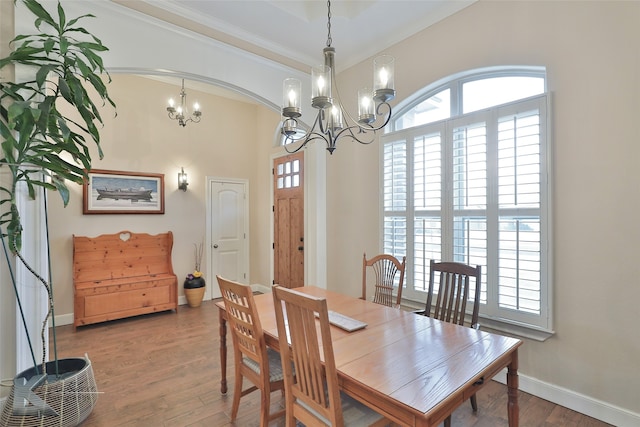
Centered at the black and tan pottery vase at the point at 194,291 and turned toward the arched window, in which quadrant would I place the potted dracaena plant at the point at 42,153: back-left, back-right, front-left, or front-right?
front-right

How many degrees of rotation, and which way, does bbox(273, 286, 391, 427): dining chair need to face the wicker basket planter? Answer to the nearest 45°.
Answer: approximately 135° to its left

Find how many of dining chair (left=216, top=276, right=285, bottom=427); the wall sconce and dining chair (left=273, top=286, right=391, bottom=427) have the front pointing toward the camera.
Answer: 1

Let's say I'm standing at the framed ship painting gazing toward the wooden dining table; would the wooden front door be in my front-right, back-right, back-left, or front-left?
front-left

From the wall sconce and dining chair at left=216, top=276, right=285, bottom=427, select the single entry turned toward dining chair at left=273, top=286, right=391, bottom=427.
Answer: the wall sconce

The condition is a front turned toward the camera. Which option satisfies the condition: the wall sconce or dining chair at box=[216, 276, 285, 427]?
the wall sconce

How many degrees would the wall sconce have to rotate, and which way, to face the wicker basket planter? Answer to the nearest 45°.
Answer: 0° — it already faces it

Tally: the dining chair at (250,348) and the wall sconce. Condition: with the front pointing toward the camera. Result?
1

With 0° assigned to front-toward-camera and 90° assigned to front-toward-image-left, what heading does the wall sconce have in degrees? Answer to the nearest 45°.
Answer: approximately 0°

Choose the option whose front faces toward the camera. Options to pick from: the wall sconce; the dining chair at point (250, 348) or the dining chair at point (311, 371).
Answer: the wall sconce

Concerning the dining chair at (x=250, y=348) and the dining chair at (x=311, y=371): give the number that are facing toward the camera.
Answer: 0

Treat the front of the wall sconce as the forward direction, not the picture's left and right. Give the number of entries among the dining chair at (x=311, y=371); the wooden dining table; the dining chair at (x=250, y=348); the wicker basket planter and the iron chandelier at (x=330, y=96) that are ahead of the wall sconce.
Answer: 5

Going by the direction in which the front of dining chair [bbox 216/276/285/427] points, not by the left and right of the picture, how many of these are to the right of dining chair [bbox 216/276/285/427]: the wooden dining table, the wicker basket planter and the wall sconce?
1

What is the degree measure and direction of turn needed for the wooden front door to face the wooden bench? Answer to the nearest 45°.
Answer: approximately 45° to its right

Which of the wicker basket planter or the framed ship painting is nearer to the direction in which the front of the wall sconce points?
the wicker basket planter

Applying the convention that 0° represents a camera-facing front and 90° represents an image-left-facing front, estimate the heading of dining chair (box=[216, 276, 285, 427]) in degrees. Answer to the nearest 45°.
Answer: approximately 225°

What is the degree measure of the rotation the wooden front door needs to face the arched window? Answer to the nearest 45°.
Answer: approximately 90° to its left

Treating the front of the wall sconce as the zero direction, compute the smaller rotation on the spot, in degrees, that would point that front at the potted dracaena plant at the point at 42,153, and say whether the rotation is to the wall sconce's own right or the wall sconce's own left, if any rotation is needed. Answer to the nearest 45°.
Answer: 0° — it already faces it

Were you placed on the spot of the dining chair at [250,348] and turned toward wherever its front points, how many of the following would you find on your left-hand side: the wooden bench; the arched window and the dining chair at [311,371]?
1

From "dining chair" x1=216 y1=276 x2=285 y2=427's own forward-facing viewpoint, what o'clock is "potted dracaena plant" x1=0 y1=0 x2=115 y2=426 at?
The potted dracaena plant is roughly at 8 o'clock from the dining chair.

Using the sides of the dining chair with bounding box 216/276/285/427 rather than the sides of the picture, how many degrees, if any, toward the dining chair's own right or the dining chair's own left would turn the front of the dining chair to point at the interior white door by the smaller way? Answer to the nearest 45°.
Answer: approximately 45° to the dining chair's own left
